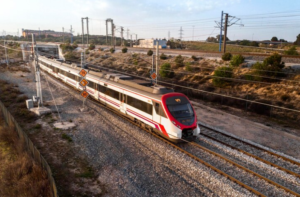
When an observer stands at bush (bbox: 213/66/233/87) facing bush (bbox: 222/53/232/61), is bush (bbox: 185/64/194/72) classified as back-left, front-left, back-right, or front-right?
front-left

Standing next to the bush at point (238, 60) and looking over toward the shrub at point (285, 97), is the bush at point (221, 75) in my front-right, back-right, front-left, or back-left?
front-right

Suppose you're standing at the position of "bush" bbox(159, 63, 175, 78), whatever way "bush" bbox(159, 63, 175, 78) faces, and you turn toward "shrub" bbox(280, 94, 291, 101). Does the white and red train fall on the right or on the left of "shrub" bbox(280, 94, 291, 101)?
right

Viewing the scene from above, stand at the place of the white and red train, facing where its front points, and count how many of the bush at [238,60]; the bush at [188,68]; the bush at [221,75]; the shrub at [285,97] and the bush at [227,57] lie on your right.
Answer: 0

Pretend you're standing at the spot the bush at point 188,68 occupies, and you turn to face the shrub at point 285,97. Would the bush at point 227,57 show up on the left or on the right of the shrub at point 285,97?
left

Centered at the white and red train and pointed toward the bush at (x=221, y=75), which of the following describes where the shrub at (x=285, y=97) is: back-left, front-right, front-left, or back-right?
front-right

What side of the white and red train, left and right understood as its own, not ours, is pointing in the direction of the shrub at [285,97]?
left

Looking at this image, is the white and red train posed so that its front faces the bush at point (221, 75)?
no

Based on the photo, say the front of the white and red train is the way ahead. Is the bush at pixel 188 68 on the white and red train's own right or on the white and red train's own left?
on the white and red train's own left

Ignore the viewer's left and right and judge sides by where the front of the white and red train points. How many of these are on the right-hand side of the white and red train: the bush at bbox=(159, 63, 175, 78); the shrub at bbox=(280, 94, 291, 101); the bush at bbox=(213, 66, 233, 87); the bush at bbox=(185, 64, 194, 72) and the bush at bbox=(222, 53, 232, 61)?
0

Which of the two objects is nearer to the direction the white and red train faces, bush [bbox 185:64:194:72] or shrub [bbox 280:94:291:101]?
the shrub

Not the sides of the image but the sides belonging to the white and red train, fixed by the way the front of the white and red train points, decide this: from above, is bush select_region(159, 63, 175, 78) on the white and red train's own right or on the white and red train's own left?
on the white and red train's own left

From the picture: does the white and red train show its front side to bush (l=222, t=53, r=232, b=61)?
no

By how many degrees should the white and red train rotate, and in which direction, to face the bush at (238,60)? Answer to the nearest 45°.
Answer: approximately 90° to its left
